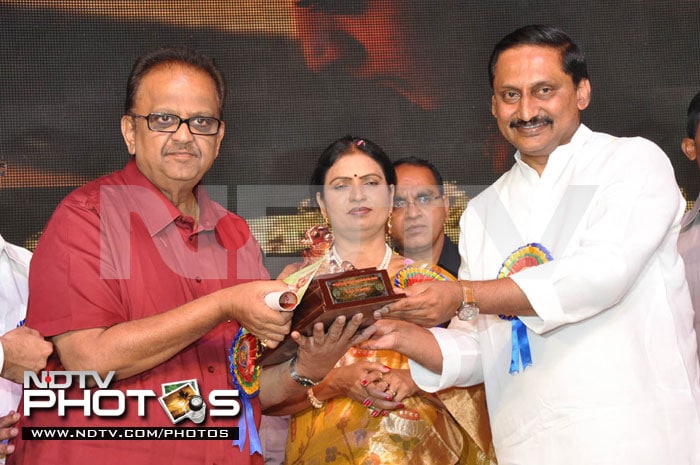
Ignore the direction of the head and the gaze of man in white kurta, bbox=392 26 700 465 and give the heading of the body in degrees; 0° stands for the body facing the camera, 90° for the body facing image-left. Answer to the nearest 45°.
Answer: approximately 45°

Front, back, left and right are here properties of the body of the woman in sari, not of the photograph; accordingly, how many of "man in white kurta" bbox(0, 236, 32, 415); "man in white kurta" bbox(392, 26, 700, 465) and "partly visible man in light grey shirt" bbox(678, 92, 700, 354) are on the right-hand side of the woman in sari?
1

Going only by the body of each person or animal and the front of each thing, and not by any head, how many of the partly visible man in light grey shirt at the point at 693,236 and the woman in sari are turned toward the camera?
2

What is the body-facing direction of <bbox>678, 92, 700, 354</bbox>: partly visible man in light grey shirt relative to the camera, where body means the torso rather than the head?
toward the camera

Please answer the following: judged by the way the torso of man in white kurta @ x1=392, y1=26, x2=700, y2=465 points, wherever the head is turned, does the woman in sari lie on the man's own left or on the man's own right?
on the man's own right

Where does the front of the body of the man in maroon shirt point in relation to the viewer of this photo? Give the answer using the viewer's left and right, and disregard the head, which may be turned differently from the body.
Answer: facing the viewer and to the right of the viewer

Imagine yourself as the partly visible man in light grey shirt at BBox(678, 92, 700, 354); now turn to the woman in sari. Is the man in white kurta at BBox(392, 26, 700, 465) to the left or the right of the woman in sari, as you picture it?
left

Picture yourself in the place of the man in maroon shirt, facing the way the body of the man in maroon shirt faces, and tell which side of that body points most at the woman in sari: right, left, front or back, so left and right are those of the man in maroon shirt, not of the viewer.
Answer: left

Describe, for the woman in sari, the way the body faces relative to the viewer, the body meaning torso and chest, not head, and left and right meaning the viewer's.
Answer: facing the viewer
